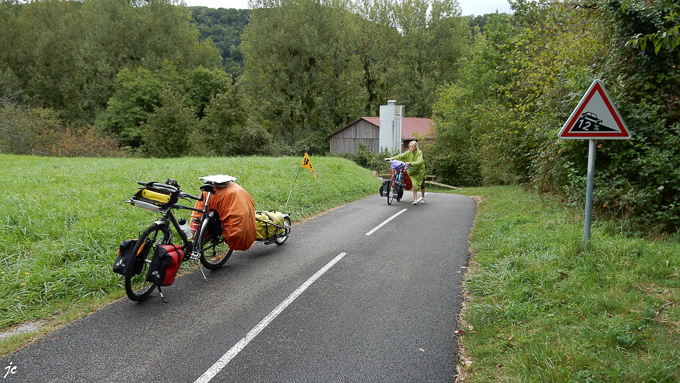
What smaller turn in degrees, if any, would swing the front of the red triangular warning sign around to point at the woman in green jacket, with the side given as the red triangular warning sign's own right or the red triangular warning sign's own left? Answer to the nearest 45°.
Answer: approximately 135° to the red triangular warning sign's own right

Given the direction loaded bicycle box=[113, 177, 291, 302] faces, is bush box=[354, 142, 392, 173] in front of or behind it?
behind

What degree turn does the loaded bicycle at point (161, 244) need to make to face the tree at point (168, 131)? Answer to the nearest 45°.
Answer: approximately 135° to its right

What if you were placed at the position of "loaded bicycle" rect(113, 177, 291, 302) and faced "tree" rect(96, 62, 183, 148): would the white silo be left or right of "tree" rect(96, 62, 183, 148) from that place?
right

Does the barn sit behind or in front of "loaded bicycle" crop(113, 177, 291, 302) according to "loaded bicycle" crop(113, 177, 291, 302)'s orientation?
behind

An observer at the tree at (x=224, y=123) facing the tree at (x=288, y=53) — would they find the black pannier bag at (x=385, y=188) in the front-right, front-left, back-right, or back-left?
back-right

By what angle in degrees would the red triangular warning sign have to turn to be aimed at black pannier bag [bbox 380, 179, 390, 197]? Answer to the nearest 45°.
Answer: approximately 135° to its right

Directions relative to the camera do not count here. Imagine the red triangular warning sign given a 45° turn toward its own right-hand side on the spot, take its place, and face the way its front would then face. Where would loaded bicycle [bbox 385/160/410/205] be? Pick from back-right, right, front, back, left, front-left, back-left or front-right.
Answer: right

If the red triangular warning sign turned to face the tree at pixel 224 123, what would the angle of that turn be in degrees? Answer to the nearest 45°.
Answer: approximately 135° to its right

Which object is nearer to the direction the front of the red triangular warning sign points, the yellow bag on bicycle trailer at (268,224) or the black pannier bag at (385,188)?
the yellow bag on bicycle trailer
